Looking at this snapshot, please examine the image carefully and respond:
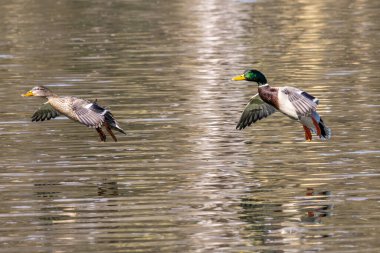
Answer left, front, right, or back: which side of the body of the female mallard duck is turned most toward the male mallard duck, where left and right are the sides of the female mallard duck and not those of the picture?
back

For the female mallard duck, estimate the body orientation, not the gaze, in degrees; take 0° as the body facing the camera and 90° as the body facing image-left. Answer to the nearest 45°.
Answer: approximately 90°
